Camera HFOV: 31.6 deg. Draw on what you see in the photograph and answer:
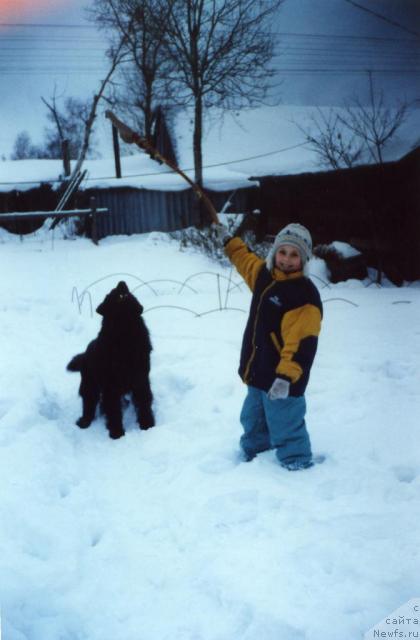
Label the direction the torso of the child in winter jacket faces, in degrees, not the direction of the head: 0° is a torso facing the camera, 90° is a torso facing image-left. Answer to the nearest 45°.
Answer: approximately 45°

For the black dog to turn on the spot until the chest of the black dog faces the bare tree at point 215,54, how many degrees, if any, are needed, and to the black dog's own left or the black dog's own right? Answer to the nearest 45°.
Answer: approximately 135° to the black dog's own left

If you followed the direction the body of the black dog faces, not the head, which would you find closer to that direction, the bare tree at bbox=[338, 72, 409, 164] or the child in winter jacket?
the child in winter jacket

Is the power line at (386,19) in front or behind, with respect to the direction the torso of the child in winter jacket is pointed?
behind

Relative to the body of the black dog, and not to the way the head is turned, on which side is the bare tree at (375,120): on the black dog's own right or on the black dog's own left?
on the black dog's own left

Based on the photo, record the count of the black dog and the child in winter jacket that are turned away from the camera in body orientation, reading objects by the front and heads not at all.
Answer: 0

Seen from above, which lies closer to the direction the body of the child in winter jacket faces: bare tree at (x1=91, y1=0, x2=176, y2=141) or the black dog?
the black dog

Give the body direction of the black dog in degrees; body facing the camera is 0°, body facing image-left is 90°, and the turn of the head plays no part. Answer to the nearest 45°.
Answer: approximately 315°

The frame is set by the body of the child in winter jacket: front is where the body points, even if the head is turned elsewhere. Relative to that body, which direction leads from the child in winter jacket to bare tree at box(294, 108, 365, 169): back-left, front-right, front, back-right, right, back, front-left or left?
back-right

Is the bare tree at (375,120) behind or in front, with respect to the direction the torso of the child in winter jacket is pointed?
behind

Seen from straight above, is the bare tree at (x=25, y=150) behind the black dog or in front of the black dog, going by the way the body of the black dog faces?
behind
